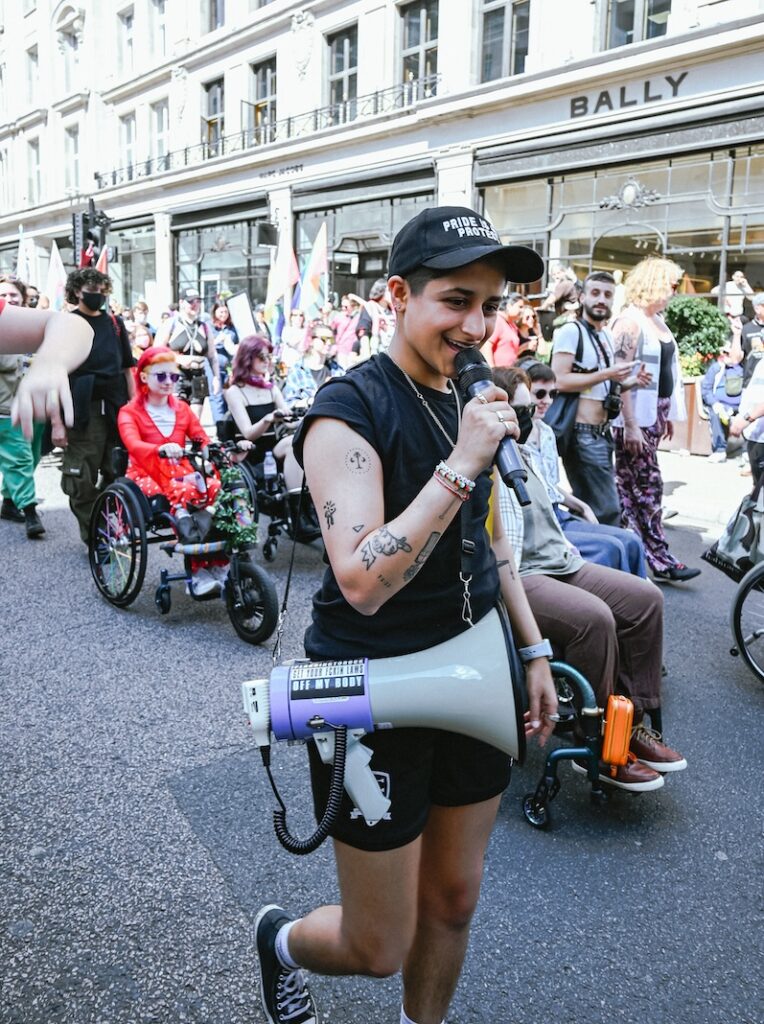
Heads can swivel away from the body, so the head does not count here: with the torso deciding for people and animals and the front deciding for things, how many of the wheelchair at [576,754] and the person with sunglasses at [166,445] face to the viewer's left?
0

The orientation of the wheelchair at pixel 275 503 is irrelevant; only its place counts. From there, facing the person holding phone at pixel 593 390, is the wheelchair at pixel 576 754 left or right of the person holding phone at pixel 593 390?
right

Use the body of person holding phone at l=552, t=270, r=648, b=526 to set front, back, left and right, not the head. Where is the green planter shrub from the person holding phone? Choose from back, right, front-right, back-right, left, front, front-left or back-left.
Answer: back-left

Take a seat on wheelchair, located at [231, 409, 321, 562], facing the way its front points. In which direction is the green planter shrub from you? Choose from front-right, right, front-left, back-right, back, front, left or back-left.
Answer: left
